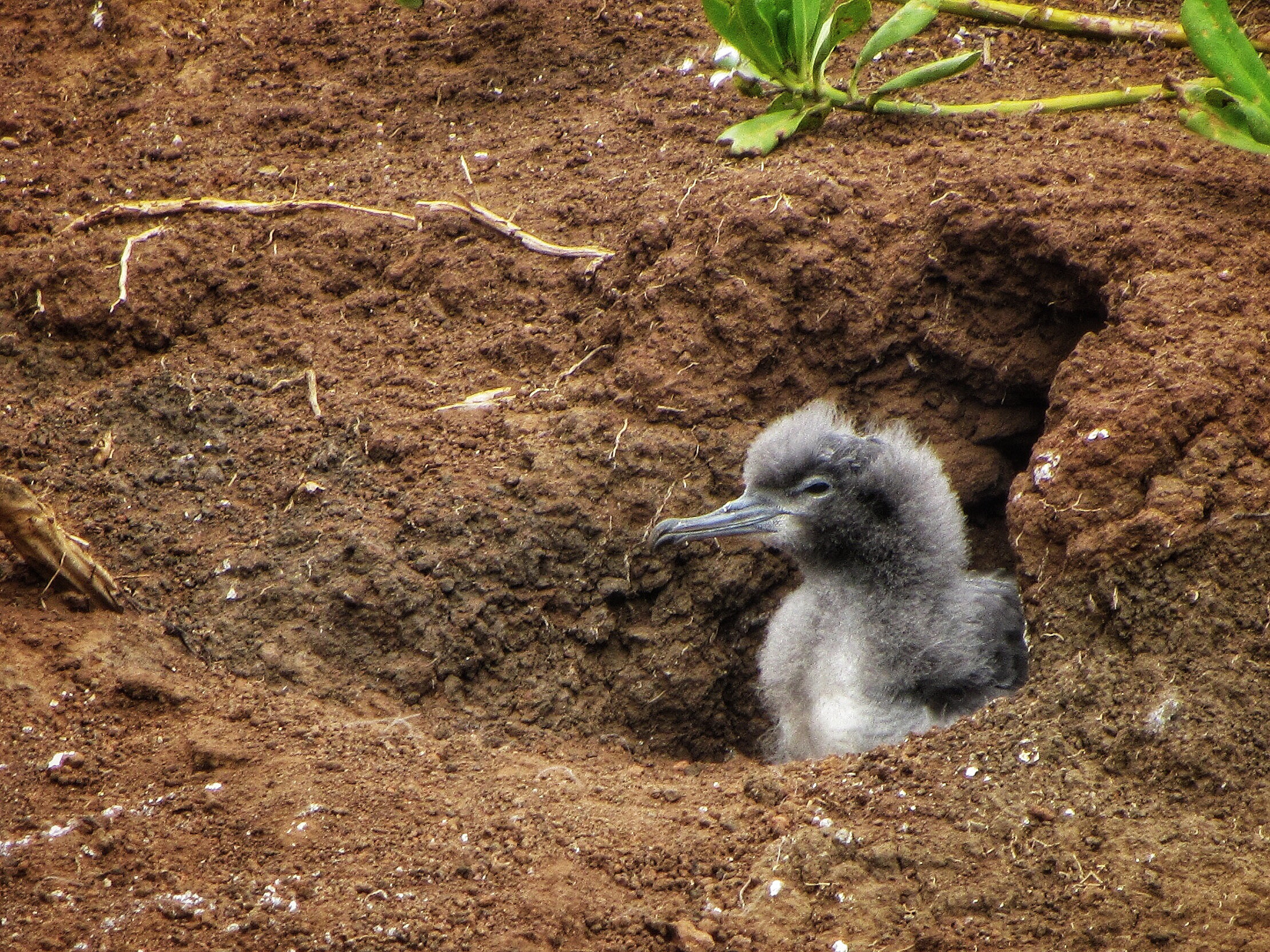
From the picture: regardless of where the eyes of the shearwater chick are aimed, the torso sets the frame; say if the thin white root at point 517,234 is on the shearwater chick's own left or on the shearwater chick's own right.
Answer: on the shearwater chick's own right

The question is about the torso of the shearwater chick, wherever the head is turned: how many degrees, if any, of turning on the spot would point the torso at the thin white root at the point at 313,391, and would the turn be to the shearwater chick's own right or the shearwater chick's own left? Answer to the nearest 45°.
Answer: approximately 45° to the shearwater chick's own right

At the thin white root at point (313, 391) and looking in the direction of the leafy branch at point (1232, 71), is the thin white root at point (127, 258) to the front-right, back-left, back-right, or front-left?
back-left

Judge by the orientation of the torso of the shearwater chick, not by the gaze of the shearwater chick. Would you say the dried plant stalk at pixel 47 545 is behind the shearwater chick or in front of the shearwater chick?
in front

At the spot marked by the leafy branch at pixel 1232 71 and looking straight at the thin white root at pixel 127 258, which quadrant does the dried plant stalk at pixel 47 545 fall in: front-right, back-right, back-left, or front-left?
front-left

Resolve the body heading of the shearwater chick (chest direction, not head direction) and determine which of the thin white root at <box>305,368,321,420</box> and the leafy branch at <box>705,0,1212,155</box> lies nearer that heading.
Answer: the thin white root

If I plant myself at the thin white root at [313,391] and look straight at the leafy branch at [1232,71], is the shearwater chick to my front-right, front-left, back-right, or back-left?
front-right
